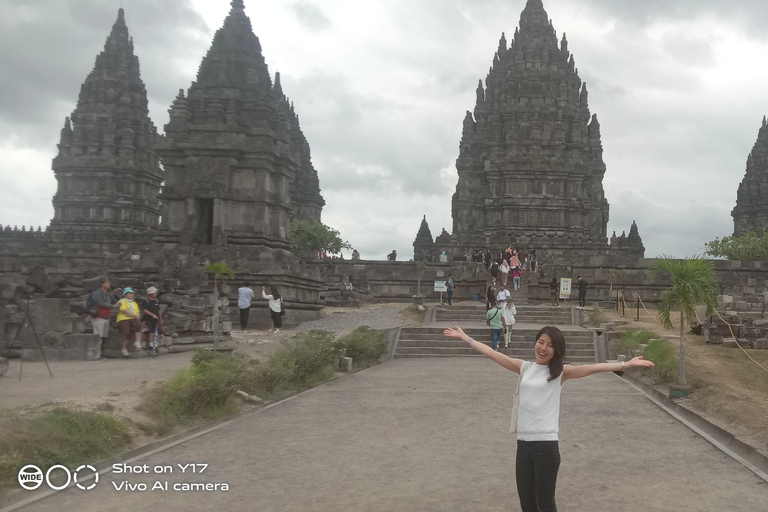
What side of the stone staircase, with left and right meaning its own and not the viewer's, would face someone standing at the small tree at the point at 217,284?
right

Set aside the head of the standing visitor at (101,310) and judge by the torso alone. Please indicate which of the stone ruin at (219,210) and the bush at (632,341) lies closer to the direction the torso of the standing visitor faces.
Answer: the bush

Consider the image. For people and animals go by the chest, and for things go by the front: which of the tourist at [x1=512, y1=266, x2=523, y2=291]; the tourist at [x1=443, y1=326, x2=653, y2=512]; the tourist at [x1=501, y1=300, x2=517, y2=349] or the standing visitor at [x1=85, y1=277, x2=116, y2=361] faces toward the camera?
the tourist at [x1=443, y1=326, x2=653, y2=512]

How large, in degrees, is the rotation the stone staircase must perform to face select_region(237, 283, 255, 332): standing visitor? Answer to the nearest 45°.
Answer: approximately 90° to its right

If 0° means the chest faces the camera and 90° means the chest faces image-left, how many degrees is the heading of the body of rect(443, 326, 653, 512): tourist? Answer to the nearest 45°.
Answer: approximately 0°
